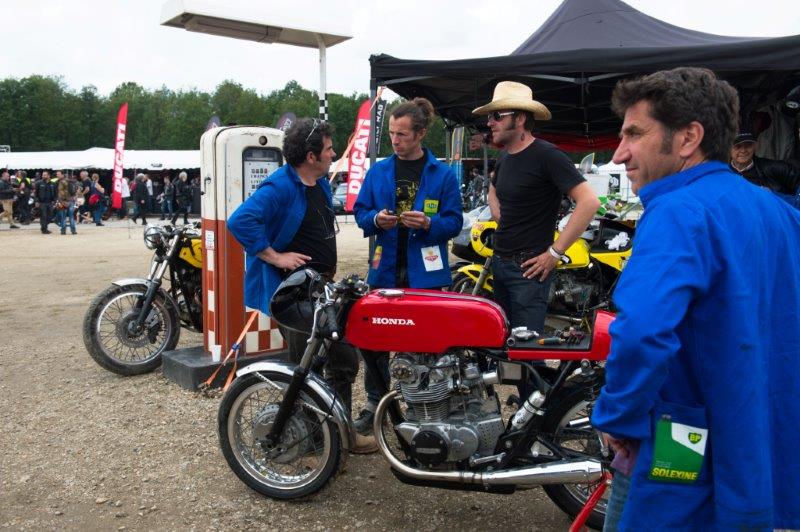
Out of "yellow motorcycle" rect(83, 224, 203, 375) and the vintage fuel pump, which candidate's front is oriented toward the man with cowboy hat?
the vintage fuel pump

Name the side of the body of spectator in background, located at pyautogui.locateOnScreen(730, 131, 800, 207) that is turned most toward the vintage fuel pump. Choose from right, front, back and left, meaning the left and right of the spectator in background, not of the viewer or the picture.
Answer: front

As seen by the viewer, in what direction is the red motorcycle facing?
to the viewer's left

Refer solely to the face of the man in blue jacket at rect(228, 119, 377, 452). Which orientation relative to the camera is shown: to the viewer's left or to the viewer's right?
to the viewer's right

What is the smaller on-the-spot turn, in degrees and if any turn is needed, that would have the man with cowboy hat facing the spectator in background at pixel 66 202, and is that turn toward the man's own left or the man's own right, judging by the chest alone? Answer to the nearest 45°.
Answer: approximately 90° to the man's own right

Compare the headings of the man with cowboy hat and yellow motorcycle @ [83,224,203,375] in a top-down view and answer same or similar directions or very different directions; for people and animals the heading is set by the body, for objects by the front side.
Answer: same or similar directions

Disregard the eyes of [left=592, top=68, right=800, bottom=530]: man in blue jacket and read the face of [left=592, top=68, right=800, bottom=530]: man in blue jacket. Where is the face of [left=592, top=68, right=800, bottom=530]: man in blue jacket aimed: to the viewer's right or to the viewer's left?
to the viewer's left

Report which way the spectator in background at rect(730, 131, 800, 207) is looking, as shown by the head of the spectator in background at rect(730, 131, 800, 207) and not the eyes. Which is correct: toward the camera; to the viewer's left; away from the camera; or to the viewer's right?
toward the camera

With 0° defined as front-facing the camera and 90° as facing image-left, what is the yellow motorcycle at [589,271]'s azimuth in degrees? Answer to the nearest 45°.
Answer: approximately 90°

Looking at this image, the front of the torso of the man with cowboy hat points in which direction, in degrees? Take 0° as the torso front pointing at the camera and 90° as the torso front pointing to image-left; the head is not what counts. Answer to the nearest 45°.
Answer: approximately 45°

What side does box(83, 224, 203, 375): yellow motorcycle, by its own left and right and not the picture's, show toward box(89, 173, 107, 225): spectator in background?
right

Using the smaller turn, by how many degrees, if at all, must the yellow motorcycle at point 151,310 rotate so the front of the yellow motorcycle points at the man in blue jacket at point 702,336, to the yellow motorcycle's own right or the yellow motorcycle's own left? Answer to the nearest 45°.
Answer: approximately 90° to the yellow motorcycle's own left

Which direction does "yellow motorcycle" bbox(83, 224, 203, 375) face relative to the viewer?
to the viewer's left

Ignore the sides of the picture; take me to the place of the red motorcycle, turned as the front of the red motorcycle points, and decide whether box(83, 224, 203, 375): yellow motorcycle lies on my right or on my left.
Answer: on my right

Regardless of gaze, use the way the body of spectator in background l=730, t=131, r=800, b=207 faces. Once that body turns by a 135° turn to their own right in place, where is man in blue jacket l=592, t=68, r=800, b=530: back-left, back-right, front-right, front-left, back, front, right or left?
back
